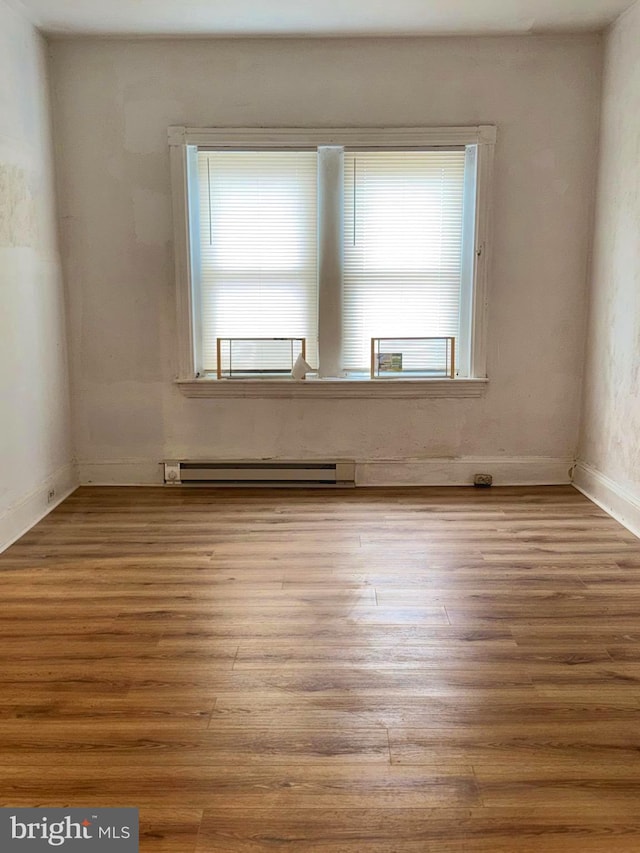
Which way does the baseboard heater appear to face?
toward the camera
